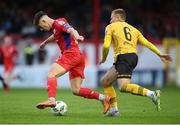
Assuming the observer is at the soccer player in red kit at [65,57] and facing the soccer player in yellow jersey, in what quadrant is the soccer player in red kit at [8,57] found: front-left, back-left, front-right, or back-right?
back-left

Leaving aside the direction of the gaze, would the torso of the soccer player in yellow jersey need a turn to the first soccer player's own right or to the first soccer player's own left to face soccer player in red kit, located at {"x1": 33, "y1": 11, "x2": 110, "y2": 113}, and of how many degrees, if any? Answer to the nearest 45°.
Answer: approximately 45° to the first soccer player's own left

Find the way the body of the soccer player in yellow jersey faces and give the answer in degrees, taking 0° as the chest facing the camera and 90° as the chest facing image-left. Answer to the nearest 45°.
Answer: approximately 135°
